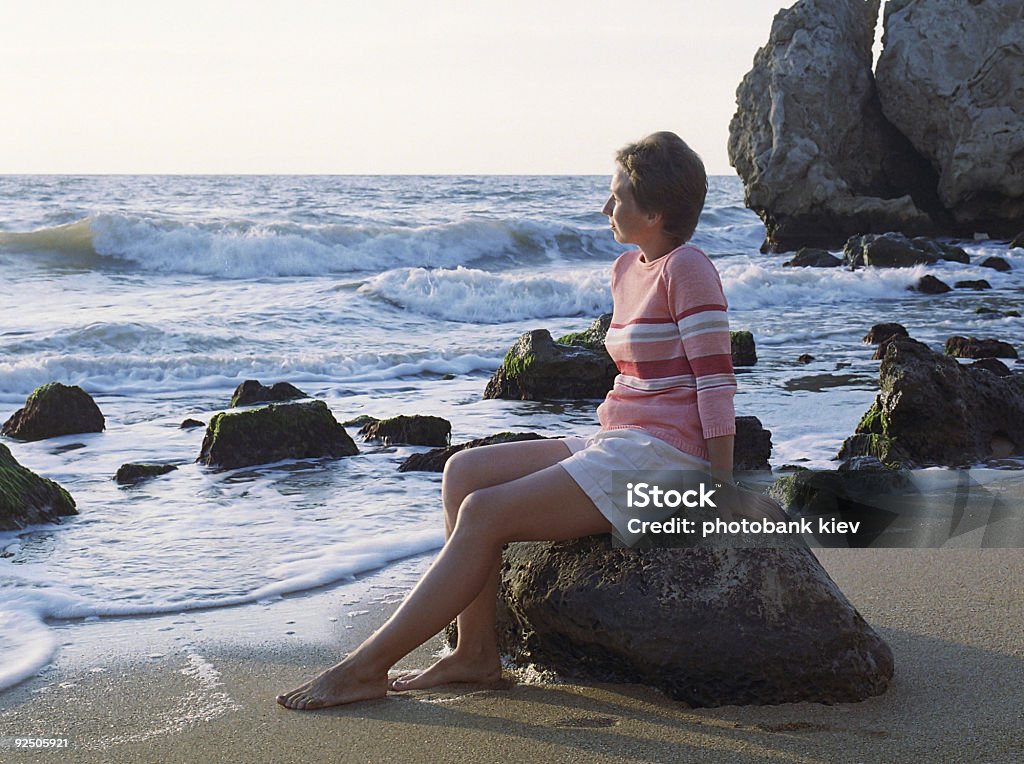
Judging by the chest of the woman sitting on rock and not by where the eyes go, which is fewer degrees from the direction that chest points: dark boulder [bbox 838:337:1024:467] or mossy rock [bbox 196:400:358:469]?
the mossy rock

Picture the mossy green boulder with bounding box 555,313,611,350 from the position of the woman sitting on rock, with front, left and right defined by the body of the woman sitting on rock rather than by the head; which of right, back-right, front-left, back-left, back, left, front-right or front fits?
right

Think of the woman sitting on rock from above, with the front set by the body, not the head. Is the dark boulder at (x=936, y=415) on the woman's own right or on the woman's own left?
on the woman's own right

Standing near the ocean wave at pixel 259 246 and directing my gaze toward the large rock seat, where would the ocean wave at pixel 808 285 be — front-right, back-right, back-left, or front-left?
front-left

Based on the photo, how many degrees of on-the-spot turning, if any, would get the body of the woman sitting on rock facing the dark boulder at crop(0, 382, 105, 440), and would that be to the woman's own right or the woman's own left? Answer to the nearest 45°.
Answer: approximately 45° to the woman's own right

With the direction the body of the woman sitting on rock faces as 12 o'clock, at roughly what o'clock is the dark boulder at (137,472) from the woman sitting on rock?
The dark boulder is roughly at 2 o'clock from the woman sitting on rock.

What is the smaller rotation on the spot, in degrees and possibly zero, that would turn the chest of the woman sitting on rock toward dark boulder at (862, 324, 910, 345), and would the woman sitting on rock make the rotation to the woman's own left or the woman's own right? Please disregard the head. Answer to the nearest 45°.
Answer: approximately 90° to the woman's own right

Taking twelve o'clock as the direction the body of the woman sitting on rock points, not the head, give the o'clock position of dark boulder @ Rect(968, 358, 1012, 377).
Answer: The dark boulder is roughly at 4 o'clock from the woman sitting on rock.

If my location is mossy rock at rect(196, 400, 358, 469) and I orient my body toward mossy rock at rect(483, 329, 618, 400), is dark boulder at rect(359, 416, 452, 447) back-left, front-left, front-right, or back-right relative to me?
front-right

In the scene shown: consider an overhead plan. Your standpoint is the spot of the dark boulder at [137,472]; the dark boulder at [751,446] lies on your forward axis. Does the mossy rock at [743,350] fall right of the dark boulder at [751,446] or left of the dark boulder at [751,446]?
left

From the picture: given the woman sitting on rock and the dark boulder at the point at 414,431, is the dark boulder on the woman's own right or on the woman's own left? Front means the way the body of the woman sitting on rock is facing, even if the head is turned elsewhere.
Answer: on the woman's own right

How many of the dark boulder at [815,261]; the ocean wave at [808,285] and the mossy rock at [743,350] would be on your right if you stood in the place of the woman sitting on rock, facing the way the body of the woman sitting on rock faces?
3

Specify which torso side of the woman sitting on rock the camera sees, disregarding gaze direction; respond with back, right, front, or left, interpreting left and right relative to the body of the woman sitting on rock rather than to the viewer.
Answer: left

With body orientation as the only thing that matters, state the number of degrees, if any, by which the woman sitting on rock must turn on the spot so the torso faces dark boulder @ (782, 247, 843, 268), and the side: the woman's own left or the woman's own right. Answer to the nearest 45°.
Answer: approximately 90° to the woman's own right
